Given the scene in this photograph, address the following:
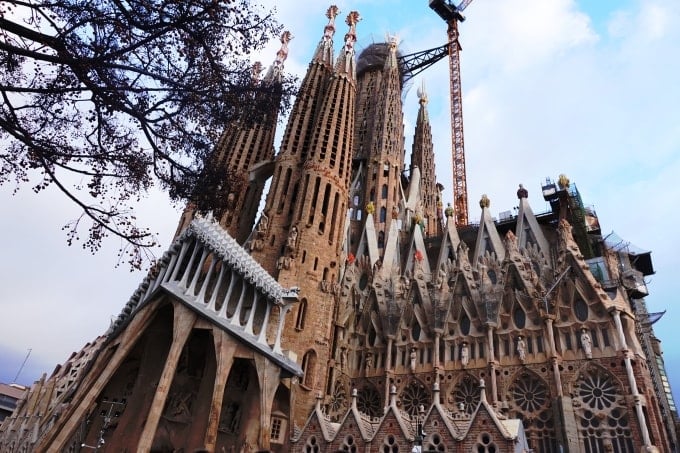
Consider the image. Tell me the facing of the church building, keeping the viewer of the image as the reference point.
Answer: facing the viewer and to the left of the viewer
